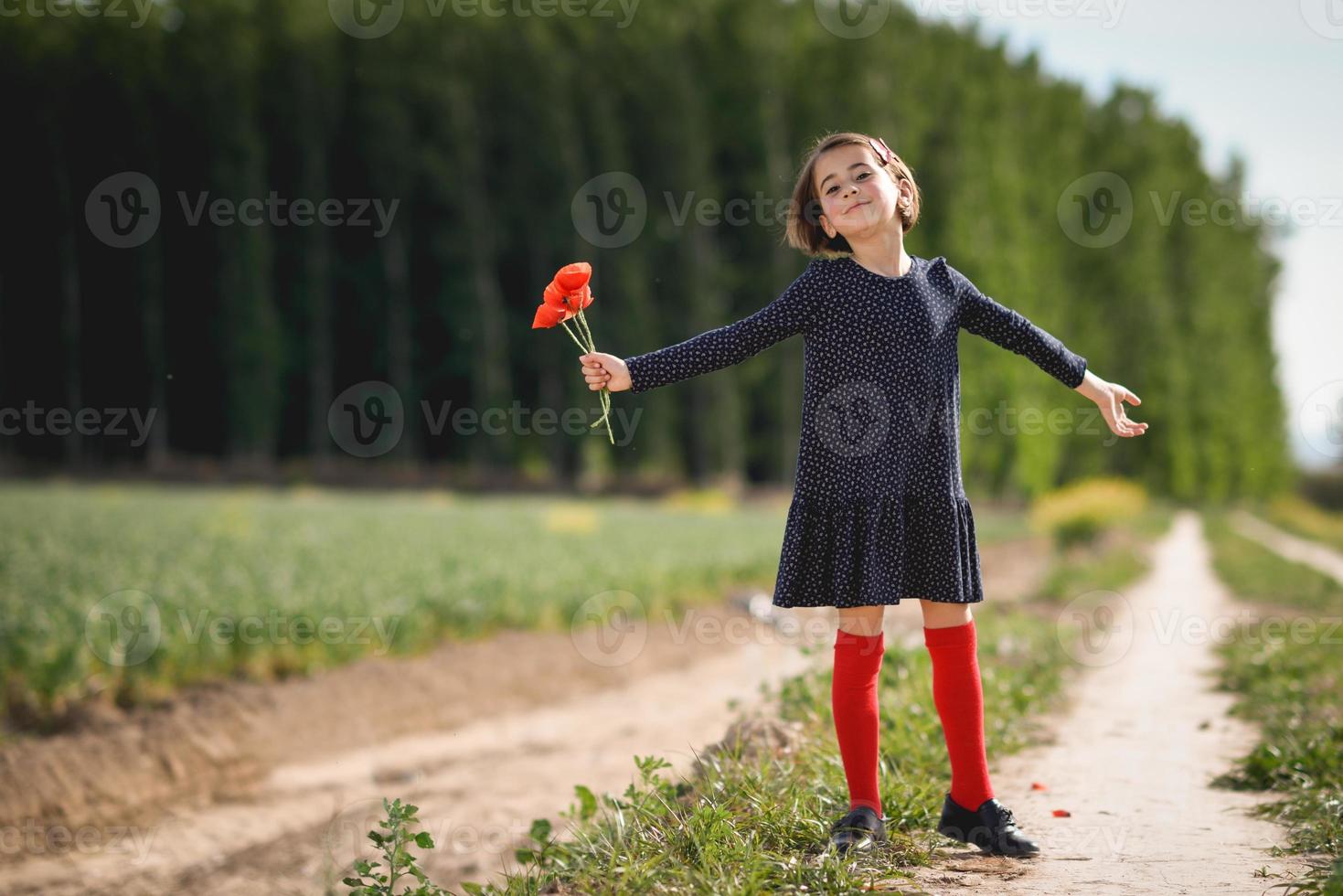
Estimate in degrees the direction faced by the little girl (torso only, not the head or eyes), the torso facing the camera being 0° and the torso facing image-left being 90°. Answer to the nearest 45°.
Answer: approximately 0°

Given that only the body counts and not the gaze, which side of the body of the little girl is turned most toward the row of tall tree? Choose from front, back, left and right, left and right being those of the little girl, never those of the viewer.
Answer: back
